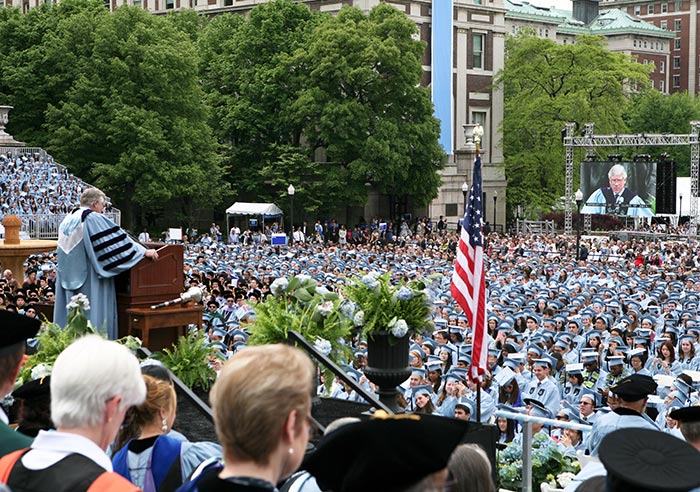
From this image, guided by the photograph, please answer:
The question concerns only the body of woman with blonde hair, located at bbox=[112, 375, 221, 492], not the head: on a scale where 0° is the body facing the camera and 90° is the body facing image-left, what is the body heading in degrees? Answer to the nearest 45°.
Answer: approximately 225°

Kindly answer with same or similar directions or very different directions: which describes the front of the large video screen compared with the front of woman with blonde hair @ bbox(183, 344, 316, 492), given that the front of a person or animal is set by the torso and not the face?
very different directions

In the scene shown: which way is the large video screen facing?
toward the camera

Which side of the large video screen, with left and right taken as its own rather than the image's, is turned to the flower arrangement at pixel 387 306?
front

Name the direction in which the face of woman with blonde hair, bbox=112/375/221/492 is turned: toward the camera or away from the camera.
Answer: away from the camera

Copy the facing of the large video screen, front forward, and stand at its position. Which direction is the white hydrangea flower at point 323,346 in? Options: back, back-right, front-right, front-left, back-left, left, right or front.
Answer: front

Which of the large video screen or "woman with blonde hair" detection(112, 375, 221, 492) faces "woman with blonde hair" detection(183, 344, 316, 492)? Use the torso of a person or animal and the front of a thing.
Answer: the large video screen

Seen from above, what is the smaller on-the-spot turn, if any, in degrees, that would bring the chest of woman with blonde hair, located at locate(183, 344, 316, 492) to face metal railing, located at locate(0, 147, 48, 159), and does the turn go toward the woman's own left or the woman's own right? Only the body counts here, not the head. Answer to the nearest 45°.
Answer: approximately 45° to the woman's own left

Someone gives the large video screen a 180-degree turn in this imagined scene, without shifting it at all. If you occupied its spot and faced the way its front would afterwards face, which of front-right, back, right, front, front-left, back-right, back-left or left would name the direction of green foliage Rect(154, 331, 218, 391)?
back

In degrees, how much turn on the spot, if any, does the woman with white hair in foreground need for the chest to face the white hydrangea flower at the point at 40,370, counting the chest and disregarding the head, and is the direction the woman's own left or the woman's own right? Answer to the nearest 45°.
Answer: approximately 45° to the woman's own left

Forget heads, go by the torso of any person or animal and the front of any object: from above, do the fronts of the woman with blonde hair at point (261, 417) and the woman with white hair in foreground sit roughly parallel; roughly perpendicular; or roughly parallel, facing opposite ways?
roughly parallel

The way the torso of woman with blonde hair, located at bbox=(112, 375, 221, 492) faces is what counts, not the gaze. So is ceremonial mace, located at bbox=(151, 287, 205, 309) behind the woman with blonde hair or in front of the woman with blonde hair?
in front

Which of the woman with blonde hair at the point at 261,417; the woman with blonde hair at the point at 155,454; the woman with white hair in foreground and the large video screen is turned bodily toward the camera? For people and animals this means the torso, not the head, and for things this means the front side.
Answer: the large video screen

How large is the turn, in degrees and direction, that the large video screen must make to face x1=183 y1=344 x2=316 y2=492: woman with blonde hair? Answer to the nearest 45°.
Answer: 0° — it already faces them

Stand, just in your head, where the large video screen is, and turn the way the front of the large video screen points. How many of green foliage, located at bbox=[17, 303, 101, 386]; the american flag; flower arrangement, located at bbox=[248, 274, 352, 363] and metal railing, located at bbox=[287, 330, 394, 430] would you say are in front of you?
4

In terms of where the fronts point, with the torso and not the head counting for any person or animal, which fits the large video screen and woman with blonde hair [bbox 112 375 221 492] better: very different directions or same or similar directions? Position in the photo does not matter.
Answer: very different directions

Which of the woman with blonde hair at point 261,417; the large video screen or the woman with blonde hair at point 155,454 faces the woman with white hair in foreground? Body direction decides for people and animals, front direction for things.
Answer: the large video screen

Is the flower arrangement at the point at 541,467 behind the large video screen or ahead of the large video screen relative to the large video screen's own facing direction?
ahead
